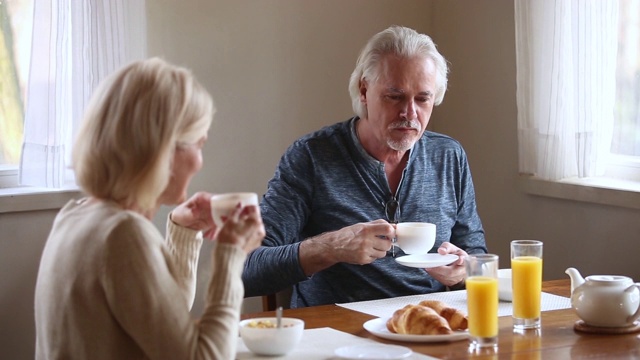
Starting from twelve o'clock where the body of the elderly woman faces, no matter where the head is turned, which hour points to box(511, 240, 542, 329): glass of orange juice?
The glass of orange juice is roughly at 1 o'clock from the elderly woman.

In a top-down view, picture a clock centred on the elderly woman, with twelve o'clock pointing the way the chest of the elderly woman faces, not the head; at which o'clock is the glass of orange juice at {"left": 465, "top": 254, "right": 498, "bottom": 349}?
The glass of orange juice is roughly at 1 o'clock from the elderly woman.

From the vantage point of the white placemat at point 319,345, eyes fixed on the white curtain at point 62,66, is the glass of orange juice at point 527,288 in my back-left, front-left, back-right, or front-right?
back-right

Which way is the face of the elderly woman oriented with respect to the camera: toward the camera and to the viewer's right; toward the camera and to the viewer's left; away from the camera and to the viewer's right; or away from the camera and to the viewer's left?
away from the camera and to the viewer's right

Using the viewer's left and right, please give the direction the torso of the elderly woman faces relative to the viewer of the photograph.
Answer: facing away from the viewer and to the right of the viewer

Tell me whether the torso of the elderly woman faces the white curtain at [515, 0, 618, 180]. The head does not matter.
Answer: yes

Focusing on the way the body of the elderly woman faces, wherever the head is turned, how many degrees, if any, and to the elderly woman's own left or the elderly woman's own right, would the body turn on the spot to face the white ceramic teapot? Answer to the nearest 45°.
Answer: approximately 45° to the elderly woman's own right
